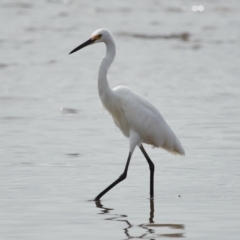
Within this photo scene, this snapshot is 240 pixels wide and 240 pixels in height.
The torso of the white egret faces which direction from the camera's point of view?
to the viewer's left
